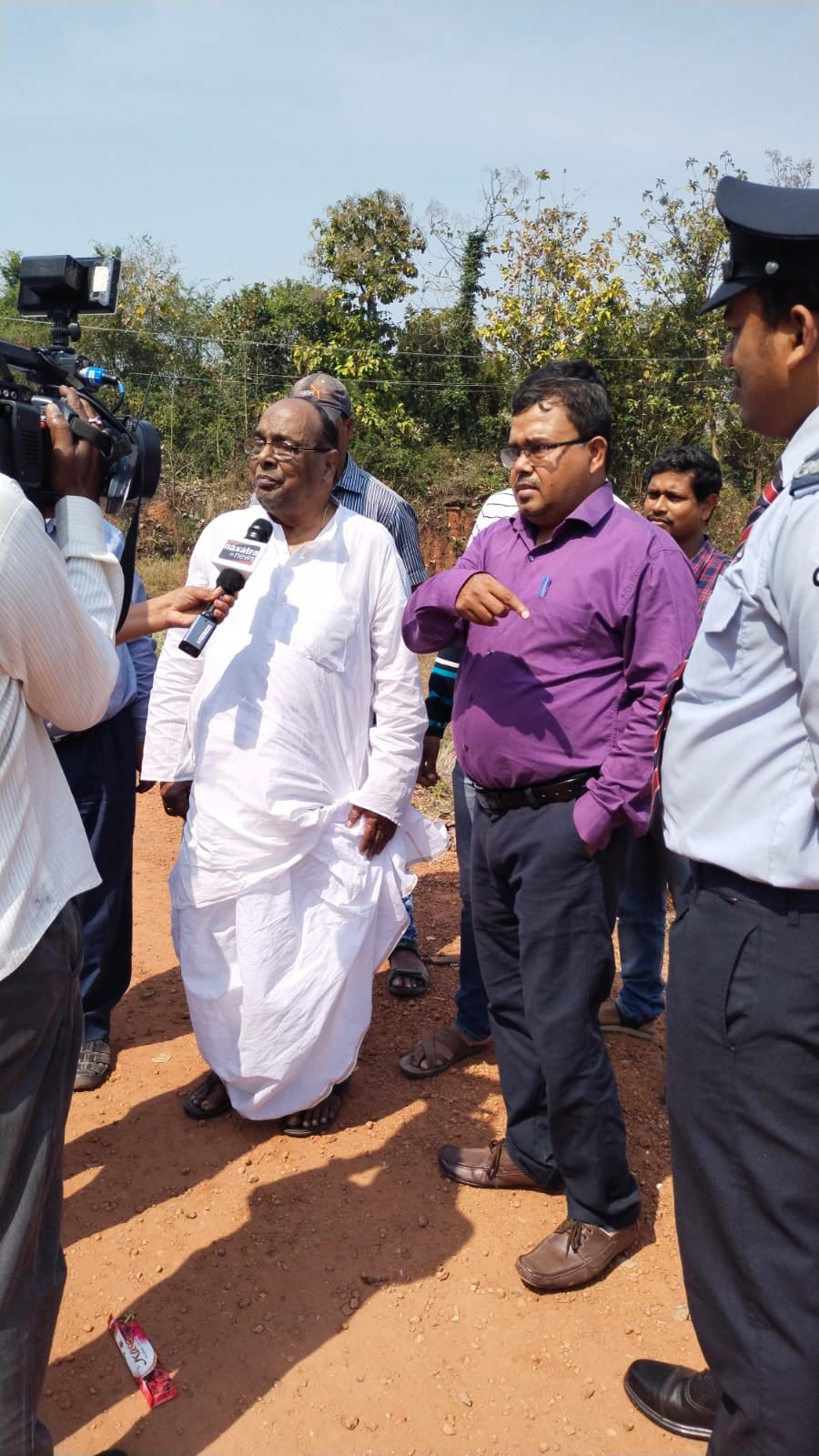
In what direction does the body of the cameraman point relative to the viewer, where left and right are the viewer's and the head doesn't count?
facing away from the viewer and to the right of the viewer

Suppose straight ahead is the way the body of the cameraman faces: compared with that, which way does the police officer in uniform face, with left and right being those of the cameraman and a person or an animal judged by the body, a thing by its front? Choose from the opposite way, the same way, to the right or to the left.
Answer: to the left

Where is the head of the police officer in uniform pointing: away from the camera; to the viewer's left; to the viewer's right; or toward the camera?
to the viewer's left

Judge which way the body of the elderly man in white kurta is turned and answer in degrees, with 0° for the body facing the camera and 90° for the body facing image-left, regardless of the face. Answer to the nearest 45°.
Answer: approximately 45°

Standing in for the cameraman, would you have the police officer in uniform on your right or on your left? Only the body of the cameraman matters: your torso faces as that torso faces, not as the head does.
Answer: on your right

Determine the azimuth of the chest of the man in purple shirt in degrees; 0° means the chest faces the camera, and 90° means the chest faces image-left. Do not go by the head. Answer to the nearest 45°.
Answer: approximately 45°

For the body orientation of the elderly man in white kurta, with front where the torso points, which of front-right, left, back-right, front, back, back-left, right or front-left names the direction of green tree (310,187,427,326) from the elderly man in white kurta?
back-right

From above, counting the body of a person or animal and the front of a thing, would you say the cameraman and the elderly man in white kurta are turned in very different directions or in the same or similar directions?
very different directions

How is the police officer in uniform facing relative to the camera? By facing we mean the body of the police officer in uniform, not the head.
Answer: to the viewer's left
